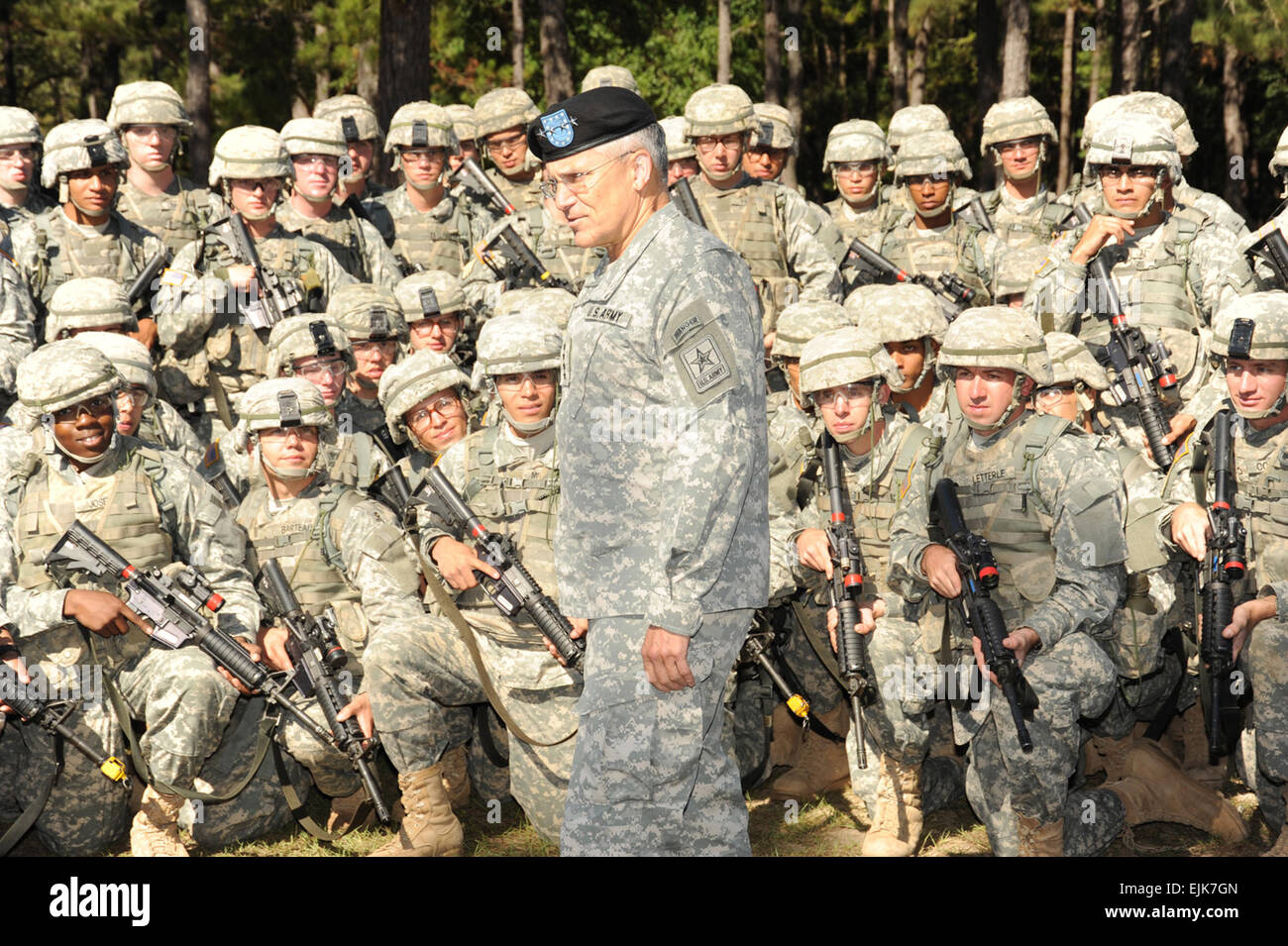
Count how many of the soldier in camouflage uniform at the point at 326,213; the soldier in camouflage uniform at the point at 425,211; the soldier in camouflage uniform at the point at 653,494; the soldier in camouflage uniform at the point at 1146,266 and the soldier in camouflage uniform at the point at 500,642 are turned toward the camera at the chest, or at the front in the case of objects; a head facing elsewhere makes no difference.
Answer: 4

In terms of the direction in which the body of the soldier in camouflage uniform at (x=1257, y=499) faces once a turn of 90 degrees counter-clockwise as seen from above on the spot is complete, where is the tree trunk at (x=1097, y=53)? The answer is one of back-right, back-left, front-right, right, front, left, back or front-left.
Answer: back-left

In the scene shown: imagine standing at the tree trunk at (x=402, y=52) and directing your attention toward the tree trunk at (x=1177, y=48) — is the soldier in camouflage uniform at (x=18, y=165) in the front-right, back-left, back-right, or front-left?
back-right

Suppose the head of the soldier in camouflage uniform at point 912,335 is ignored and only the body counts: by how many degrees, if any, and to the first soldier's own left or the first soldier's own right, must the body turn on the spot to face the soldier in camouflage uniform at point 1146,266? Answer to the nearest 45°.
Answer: approximately 180°

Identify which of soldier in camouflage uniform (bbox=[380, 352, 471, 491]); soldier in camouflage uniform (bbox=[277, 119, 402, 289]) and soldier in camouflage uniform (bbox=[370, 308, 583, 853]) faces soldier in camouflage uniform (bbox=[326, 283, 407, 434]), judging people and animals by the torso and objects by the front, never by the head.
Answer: soldier in camouflage uniform (bbox=[277, 119, 402, 289])

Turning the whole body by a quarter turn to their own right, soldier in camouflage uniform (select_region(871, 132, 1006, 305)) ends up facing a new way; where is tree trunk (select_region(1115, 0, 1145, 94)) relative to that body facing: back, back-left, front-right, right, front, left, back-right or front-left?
right

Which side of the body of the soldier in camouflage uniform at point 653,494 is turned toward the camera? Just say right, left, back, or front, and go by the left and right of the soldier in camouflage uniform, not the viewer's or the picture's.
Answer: left

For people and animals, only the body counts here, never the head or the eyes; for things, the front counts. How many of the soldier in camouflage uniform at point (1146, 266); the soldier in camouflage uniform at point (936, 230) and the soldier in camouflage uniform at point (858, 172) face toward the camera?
3

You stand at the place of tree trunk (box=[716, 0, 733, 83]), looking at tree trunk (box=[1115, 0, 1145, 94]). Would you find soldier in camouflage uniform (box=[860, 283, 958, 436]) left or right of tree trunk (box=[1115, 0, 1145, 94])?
right

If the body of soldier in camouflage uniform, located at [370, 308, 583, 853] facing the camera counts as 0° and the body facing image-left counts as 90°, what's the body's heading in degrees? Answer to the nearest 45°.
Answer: approximately 0°

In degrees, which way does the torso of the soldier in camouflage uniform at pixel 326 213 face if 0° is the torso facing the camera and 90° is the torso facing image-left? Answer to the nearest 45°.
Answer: approximately 0°

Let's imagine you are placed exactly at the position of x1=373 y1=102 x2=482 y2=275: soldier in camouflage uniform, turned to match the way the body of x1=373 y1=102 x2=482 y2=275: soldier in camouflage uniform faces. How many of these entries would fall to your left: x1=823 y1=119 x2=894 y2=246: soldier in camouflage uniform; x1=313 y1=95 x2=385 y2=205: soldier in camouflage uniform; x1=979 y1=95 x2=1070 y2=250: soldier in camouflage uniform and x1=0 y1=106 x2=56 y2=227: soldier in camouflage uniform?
2

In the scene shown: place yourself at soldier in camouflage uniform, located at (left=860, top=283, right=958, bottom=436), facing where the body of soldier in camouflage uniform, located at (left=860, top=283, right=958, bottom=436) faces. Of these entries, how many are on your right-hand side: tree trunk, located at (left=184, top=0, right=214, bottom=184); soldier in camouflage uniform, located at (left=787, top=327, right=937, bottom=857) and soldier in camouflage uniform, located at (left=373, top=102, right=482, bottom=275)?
2

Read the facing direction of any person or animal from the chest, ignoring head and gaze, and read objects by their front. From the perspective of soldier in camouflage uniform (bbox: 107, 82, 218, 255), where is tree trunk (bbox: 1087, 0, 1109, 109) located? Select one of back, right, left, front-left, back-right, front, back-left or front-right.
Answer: back-left

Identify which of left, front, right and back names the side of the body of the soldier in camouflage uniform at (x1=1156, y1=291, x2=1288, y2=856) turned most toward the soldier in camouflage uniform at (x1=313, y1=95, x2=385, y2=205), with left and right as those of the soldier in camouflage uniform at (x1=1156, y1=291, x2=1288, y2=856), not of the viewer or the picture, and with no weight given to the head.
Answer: right
